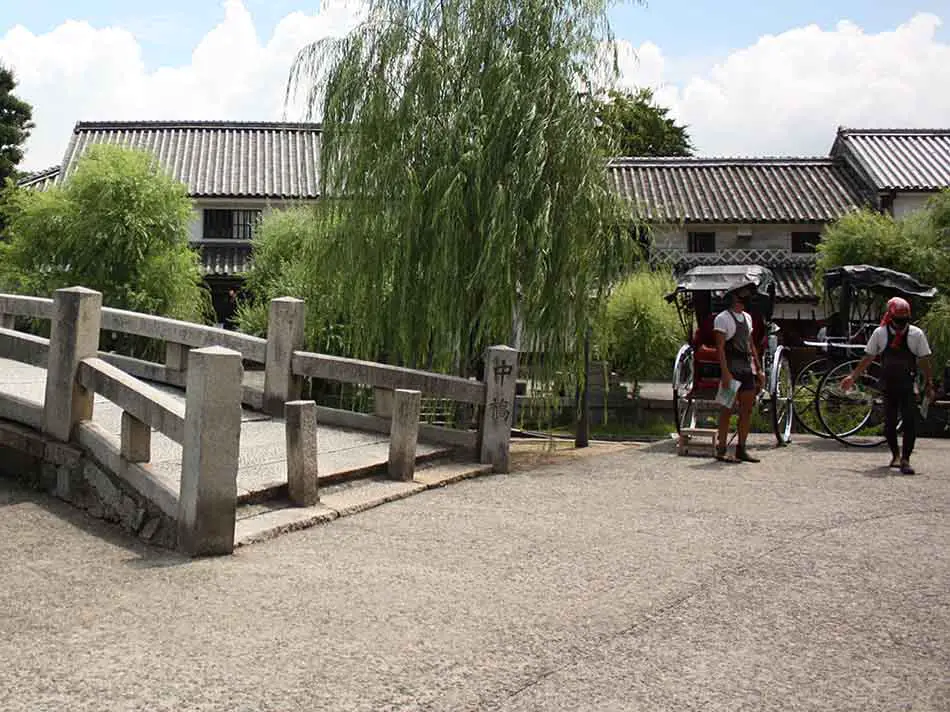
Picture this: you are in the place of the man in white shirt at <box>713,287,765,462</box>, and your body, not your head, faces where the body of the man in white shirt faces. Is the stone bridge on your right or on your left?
on your right

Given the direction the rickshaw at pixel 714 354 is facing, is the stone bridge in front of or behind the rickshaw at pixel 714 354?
in front

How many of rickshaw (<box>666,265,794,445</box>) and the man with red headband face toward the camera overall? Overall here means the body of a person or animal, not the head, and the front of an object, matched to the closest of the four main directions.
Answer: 2

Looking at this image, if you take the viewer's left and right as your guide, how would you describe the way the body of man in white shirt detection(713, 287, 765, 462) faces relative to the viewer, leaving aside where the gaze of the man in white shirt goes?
facing the viewer and to the right of the viewer

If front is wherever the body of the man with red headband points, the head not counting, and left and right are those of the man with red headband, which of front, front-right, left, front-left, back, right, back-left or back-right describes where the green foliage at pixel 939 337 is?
back

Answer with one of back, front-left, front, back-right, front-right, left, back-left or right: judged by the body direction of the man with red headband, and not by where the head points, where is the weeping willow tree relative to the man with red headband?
right

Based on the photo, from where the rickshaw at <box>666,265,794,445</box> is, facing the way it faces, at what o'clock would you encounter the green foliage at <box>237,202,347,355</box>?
The green foliage is roughly at 4 o'clock from the rickshaw.

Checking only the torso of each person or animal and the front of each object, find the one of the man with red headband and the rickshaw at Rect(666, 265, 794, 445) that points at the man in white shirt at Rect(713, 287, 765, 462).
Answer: the rickshaw

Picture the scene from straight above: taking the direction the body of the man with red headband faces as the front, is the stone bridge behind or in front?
in front

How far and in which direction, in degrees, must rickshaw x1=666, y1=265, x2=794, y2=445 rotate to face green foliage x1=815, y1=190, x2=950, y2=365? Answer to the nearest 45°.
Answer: approximately 180°
